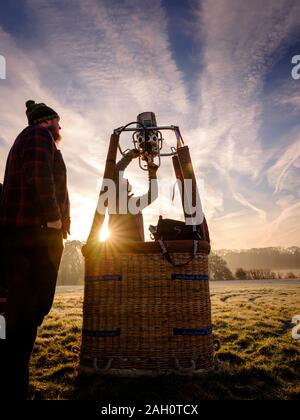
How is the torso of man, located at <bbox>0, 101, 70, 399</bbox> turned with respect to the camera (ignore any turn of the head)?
to the viewer's right

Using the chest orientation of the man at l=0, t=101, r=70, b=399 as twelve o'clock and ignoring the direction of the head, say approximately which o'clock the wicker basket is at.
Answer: The wicker basket is roughly at 11 o'clock from the man.

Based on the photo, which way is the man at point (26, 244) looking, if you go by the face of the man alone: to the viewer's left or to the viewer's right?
to the viewer's right
